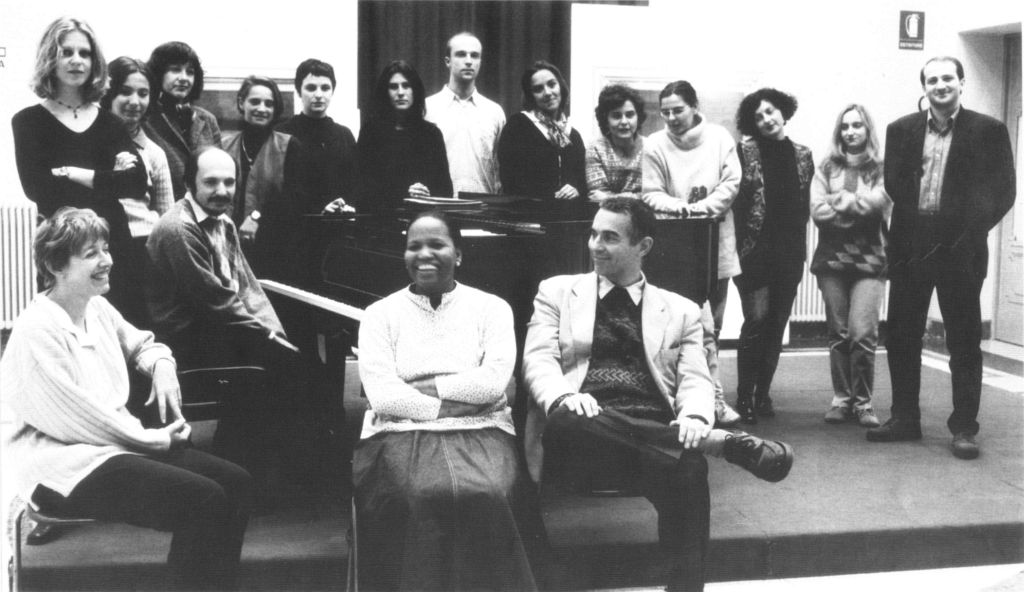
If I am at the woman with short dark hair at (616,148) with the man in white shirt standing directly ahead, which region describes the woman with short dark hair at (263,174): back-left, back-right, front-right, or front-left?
front-left

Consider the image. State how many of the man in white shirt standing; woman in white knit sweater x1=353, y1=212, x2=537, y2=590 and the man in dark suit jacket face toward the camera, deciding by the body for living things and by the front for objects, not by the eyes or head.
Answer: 3

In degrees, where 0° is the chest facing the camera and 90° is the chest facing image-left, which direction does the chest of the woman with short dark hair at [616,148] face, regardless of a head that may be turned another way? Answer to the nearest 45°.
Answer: approximately 0°

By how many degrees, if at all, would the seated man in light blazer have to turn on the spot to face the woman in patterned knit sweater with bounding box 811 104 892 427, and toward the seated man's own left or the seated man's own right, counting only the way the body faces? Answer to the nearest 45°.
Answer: approximately 135° to the seated man's own left

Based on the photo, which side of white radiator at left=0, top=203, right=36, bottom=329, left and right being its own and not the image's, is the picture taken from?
front

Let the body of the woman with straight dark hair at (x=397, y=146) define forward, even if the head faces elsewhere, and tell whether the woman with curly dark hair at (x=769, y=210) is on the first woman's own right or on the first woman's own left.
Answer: on the first woman's own left

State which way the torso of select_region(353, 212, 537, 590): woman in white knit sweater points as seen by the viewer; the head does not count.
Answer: toward the camera

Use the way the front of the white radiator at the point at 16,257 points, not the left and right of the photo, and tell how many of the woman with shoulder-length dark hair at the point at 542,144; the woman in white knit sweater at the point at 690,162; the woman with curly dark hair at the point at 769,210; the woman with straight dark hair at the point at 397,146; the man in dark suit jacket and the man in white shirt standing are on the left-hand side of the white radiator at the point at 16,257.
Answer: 6

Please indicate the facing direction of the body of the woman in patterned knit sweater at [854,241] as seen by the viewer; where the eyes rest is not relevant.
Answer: toward the camera

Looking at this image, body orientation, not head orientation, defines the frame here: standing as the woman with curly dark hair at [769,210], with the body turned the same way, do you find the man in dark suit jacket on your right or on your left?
on your left

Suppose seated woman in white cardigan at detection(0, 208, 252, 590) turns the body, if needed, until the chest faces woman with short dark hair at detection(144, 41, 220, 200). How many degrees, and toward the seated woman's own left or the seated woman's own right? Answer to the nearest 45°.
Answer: approximately 135° to the seated woman's own left

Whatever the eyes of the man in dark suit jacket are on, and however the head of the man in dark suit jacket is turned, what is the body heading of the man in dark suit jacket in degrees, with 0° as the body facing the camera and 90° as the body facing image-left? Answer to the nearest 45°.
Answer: approximately 0°

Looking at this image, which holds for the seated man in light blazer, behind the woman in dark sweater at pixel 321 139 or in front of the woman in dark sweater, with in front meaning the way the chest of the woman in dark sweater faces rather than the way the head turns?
in front
